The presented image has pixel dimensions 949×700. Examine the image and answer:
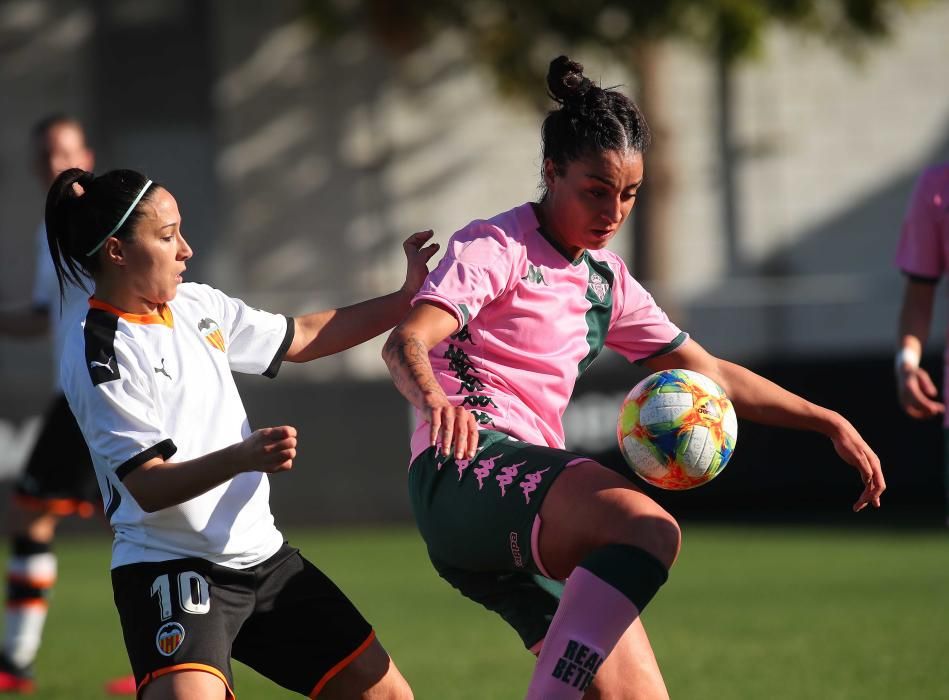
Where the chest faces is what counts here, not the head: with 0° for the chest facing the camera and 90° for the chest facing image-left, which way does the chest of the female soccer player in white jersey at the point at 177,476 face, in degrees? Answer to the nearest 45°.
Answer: approximately 315°

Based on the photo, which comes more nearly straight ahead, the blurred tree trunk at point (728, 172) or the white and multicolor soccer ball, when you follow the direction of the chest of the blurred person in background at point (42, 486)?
the white and multicolor soccer ball

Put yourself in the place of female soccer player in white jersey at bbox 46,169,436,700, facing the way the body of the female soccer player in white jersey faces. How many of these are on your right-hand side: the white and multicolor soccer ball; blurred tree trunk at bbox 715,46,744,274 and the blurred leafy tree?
0

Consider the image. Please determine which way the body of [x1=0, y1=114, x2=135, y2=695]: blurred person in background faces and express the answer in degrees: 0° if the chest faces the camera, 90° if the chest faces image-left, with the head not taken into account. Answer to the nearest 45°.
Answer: approximately 315°

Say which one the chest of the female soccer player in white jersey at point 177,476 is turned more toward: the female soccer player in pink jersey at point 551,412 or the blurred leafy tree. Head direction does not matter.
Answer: the female soccer player in pink jersey

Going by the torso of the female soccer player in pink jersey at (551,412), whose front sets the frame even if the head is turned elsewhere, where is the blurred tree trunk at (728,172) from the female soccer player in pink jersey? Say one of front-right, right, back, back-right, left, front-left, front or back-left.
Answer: back-left

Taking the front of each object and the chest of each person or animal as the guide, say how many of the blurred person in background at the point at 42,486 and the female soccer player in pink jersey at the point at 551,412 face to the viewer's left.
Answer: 0

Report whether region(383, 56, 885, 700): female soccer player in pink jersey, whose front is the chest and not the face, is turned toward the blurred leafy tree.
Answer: no

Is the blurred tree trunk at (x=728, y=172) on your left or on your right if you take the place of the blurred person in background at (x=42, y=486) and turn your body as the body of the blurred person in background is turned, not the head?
on your left

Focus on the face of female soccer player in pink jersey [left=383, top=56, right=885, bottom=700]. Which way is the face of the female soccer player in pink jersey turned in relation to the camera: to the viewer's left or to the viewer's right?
to the viewer's right

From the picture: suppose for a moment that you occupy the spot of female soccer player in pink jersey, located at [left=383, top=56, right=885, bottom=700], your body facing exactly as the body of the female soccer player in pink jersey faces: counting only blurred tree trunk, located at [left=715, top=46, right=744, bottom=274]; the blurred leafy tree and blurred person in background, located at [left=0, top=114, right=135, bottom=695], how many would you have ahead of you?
0

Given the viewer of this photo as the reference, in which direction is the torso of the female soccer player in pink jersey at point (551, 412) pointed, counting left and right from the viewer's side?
facing the viewer and to the right of the viewer

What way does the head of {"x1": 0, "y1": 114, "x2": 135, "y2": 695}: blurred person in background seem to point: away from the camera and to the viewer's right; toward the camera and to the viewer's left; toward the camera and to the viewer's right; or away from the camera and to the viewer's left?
toward the camera and to the viewer's right

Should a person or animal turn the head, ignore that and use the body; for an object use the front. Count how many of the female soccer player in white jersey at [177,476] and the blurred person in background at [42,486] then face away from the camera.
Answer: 0

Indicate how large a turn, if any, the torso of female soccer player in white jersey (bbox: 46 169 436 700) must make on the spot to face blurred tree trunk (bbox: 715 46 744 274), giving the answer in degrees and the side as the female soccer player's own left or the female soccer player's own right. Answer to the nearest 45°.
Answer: approximately 90° to the female soccer player's own left

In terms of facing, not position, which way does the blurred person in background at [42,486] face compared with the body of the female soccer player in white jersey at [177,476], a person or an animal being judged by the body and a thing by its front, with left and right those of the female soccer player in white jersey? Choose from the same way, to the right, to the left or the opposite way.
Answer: the same way

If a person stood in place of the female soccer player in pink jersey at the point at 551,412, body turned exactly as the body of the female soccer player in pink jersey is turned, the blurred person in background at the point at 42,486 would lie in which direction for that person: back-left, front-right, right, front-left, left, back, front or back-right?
back
